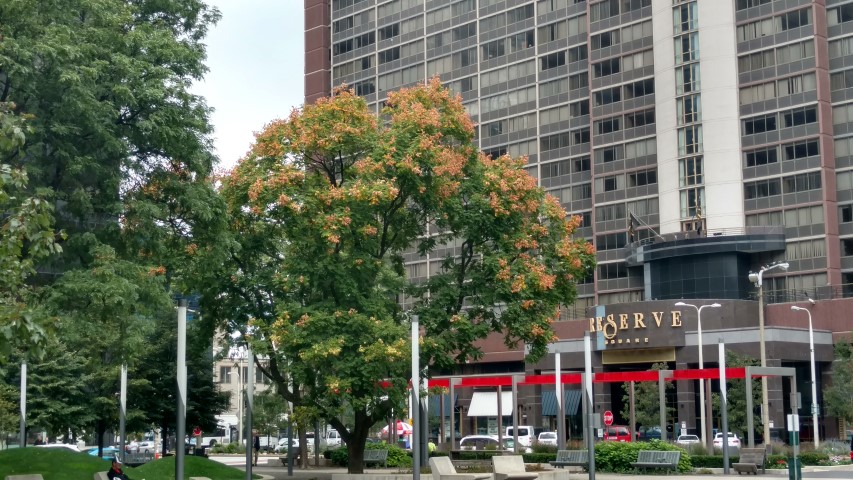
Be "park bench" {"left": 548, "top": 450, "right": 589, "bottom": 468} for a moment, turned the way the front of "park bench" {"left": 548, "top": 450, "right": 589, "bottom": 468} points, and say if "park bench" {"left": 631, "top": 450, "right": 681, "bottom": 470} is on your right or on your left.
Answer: on your left

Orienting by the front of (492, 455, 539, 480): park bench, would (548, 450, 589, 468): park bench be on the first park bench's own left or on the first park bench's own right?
on the first park bench's own left

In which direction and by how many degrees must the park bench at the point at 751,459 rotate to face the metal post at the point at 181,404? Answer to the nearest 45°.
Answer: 0° — it already faces it

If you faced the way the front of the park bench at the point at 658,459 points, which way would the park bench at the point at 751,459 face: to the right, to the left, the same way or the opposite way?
the same way

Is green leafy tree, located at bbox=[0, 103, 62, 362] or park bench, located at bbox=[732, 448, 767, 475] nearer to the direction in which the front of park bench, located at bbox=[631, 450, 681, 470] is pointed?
the green leafy tree

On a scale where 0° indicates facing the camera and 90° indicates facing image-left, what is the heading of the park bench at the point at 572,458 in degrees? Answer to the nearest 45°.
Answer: approximately 45°

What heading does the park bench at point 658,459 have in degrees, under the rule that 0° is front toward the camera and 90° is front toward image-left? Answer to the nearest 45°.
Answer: approximately 45°

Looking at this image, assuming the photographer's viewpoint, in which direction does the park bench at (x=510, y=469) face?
facing the viewer and to the right of the viewer

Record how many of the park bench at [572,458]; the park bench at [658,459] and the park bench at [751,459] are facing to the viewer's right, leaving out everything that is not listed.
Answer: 0

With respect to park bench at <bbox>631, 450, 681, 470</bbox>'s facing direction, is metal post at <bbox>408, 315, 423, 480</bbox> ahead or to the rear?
ahead

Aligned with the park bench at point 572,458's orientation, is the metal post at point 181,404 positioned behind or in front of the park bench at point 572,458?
in front

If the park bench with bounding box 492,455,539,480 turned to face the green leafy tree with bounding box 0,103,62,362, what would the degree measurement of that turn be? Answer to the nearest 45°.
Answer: approximately 45° to its right

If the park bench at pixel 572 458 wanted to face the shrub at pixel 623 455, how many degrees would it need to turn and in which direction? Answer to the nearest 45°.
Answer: approximately 135° to its left

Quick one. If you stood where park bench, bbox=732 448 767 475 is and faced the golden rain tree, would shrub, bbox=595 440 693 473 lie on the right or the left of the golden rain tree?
right

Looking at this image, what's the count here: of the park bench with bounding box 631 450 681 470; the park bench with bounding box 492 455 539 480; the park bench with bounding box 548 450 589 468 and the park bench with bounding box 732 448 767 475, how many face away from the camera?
0

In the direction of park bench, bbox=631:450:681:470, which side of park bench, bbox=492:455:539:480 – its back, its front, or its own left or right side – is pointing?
left

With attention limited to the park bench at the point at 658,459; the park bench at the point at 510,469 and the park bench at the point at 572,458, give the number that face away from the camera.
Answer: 0
